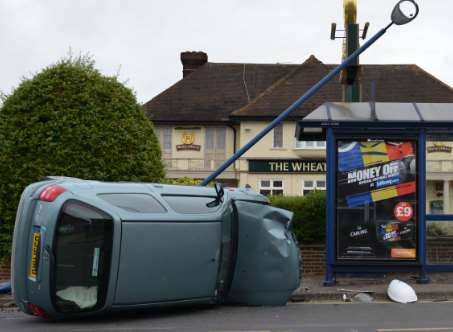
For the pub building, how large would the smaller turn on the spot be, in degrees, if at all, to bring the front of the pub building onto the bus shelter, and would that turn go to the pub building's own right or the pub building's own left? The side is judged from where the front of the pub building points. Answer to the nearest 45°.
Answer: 0° — it already faces it

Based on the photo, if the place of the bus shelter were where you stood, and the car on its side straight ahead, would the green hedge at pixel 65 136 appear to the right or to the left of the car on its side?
right

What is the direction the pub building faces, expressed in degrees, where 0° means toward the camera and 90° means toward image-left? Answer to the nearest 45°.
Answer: approximately 0°

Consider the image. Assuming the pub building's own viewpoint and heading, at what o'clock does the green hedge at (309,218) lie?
The green hedge is roughly at 12 o'clock from the pub building.

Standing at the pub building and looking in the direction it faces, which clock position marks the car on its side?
The car on its side is roughly at 12 o'clock from the pub building.
